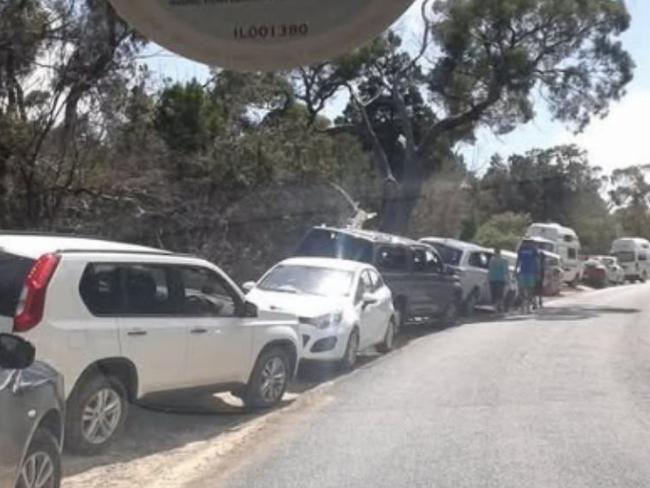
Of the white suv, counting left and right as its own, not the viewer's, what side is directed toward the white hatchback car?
front

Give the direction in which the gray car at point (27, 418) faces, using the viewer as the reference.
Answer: facing away from the viewer and to the right of the viewer

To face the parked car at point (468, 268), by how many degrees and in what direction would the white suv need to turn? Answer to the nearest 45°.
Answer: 0° — it already faces it

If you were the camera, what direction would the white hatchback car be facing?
facing the viewer and to the left of the viewer

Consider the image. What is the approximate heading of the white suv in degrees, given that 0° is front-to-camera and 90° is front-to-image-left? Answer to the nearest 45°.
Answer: approximately 225°

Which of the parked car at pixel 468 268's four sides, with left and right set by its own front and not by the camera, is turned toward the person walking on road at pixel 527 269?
back

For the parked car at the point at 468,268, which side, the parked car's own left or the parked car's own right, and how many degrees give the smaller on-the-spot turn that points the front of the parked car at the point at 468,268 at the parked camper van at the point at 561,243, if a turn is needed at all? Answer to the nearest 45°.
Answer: approximately 135° to the parked car's own right
